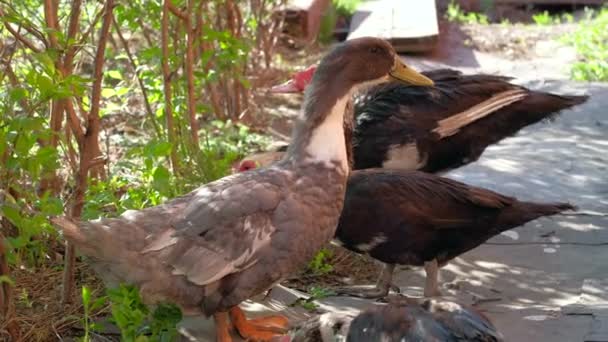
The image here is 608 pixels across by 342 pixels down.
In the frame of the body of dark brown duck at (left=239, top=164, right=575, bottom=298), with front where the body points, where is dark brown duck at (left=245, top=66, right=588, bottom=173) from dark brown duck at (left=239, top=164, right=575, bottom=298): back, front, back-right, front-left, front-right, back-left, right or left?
right

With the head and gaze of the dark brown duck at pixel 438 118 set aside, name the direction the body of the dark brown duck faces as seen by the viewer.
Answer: to the viewer's left

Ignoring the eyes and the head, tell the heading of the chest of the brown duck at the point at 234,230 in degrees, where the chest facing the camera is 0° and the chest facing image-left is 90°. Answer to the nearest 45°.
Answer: approximately 270°

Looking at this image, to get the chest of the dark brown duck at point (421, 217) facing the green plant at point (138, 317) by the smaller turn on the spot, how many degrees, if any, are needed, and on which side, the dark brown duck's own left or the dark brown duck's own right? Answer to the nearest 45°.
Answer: approximately 45° to the dark brown duck's own left

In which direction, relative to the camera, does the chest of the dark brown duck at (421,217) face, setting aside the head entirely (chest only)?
to the viewer's left

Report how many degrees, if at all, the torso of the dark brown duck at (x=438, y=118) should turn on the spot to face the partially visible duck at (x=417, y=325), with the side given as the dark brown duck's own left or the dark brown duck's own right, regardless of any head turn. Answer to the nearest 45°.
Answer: approximately 90° to the dark brown duck's own left

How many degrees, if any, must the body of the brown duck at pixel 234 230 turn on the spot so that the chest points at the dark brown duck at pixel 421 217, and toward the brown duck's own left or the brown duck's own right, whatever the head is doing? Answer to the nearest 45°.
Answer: approximately 45° to the brown duck's own left
